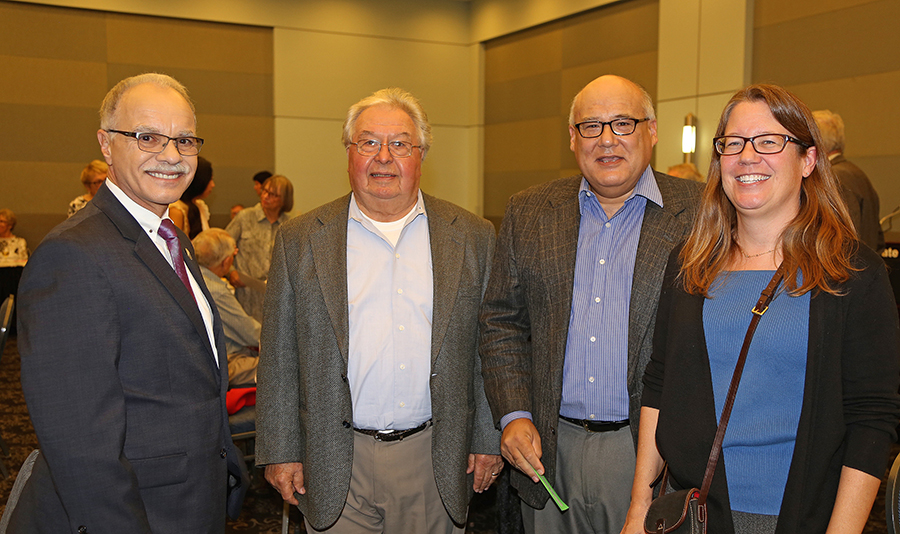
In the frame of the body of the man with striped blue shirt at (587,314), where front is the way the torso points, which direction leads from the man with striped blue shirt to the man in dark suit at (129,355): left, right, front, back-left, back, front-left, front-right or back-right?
front-right

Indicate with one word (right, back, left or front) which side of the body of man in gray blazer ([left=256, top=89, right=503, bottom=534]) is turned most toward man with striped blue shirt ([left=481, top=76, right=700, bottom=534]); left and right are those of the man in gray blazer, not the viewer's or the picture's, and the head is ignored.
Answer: left

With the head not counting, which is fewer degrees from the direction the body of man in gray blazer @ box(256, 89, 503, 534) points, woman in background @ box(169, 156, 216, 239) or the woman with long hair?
the woman with long hair

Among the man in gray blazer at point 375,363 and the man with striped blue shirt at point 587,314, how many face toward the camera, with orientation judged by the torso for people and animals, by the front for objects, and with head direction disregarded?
2

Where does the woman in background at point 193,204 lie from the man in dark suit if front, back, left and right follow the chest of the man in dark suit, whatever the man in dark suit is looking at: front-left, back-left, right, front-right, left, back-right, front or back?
back-left

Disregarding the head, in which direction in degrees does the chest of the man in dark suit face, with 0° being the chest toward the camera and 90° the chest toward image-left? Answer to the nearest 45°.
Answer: approximately 315°

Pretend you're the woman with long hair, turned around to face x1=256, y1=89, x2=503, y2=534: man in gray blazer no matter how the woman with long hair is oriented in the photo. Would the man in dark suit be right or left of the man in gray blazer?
left
